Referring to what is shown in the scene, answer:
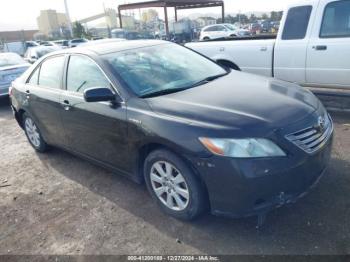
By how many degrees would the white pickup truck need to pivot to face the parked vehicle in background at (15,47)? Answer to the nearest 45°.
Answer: approximately 135° to its left

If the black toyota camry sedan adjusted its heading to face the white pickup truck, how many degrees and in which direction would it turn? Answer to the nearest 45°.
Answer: approximately 90° to its left

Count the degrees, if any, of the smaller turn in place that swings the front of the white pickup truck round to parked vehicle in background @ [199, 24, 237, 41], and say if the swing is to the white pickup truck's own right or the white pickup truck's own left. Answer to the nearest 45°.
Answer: approximately 90° to the white pickup truck's own left

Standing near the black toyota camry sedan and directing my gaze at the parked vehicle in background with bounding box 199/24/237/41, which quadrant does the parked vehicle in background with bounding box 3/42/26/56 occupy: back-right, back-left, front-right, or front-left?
front-left

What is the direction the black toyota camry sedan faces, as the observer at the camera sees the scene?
facing the viewer and to the right of the viewer

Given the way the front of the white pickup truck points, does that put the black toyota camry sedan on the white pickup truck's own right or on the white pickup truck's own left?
on the white pickup truck's own right

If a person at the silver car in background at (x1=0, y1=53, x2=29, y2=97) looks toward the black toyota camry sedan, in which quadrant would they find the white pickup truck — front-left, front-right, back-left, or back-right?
front-left

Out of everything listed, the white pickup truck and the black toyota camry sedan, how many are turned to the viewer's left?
0

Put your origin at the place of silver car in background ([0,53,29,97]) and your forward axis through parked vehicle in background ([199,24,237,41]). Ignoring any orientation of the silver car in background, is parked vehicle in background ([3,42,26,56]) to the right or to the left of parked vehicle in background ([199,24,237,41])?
left

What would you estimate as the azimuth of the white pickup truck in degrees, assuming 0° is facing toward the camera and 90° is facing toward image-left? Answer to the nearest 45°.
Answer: approximately 270°

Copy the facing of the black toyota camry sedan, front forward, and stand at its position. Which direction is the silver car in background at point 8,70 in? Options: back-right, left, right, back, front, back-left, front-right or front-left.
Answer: back

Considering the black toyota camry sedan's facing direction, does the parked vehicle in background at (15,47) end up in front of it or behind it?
behind
